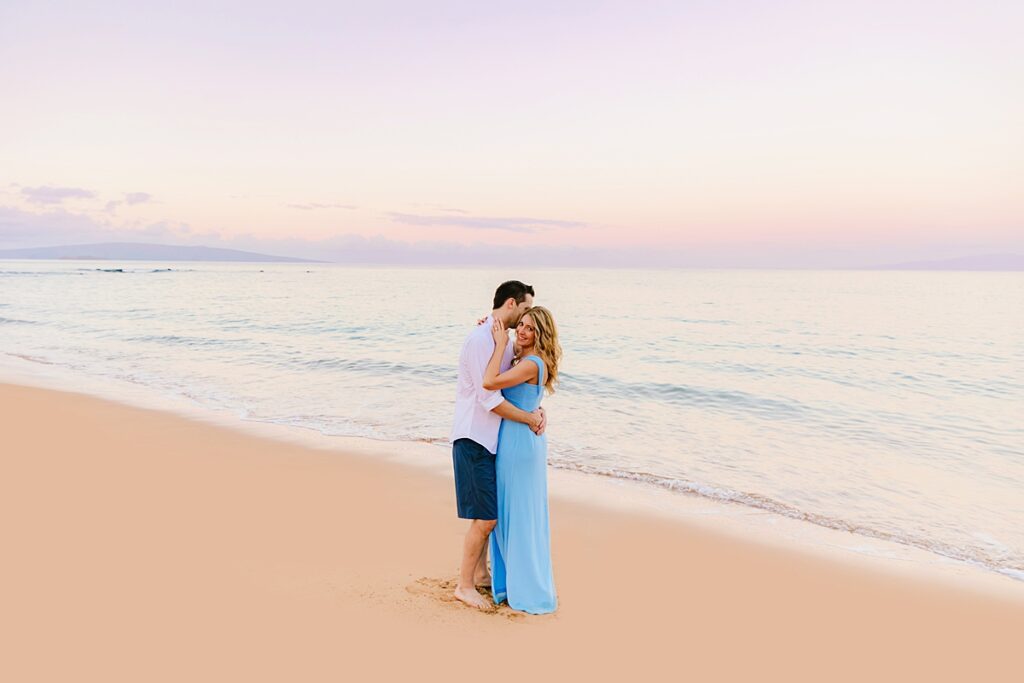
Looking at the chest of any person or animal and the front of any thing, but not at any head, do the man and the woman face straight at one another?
yes

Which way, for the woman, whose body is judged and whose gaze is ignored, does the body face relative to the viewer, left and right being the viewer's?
facing to the left of the viewer

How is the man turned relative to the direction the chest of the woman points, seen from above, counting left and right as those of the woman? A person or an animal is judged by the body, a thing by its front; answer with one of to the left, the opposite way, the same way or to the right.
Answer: the opposite way

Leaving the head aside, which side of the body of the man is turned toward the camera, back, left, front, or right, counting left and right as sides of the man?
right

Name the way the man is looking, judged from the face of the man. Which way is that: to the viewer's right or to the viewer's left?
to the viewer's right
